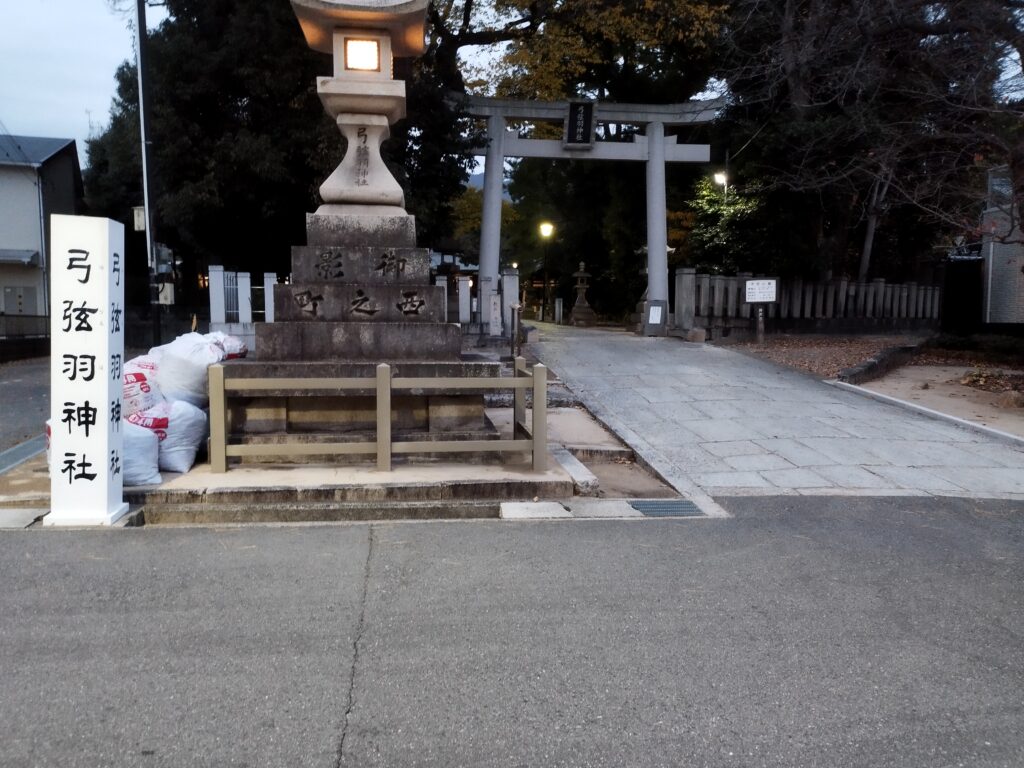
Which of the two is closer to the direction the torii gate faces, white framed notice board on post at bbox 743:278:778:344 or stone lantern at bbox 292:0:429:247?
the stone lantern

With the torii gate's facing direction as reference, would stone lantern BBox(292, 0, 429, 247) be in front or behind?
in front

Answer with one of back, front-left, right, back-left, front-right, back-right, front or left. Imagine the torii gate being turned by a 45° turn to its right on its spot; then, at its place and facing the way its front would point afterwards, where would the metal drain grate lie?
front-left

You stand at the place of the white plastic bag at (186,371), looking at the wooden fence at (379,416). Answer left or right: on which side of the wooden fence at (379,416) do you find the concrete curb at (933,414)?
left

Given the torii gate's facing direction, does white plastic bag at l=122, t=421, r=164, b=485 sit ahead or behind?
ahead

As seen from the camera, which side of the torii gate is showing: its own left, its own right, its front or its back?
front

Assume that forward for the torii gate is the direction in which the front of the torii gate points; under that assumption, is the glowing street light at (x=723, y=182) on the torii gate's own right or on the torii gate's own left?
on the torii gate's own left

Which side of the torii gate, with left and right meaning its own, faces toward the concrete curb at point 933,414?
front

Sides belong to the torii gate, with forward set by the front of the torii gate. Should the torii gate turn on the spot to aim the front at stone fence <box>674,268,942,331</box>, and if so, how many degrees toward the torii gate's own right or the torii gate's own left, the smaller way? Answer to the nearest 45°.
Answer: approximately 90° to the torii gate's own left

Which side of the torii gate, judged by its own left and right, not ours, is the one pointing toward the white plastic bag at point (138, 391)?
front

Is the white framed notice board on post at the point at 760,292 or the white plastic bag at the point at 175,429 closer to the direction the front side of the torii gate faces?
the white plastic bag

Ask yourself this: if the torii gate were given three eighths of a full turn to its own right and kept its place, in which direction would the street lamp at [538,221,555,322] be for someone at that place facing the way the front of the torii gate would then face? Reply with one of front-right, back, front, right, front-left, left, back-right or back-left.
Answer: front-right

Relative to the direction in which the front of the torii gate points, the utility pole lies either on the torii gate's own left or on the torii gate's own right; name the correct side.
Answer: on the torii gate's own right

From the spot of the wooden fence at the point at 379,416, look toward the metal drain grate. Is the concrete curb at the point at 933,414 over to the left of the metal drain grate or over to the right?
left

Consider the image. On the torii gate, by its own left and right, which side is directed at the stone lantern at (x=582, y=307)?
back

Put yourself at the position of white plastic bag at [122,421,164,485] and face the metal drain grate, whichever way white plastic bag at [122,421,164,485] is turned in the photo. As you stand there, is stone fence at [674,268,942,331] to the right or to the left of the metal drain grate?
left

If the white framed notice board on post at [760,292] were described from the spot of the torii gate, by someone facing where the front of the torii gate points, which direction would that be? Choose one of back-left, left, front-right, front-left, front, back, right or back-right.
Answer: front-left
